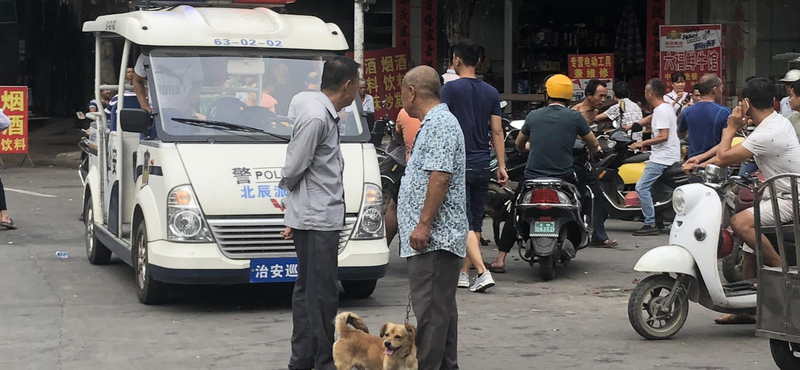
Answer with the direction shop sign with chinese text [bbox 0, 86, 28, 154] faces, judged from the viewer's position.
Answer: facing the viewer

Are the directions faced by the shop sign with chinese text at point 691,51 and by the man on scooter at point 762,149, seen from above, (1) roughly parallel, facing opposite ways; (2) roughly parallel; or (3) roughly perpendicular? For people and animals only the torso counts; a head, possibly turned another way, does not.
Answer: roughly perpendicular

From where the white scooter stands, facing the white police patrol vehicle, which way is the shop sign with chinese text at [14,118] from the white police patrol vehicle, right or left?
right

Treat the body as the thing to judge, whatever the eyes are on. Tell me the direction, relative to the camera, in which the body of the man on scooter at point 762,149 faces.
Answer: to the viewer's left

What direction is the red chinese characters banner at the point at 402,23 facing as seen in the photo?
toward the camera

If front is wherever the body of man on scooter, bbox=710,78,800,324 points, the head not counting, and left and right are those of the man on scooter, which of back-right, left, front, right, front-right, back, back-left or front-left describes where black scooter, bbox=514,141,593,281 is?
front-right

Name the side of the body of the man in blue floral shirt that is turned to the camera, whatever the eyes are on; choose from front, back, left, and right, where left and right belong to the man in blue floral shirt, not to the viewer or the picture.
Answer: left

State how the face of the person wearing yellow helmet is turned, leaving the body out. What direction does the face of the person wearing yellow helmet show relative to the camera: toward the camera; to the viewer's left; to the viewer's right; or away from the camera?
away from the camera

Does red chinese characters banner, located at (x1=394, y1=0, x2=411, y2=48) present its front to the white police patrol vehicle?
yes

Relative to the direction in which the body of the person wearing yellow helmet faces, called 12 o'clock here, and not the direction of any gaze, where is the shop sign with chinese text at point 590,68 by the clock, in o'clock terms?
The shop sign with chinese text is roughly at 12 o'clock from the person wearing yellow helmet.

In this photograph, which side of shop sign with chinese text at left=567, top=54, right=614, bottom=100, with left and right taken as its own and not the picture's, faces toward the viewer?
front
